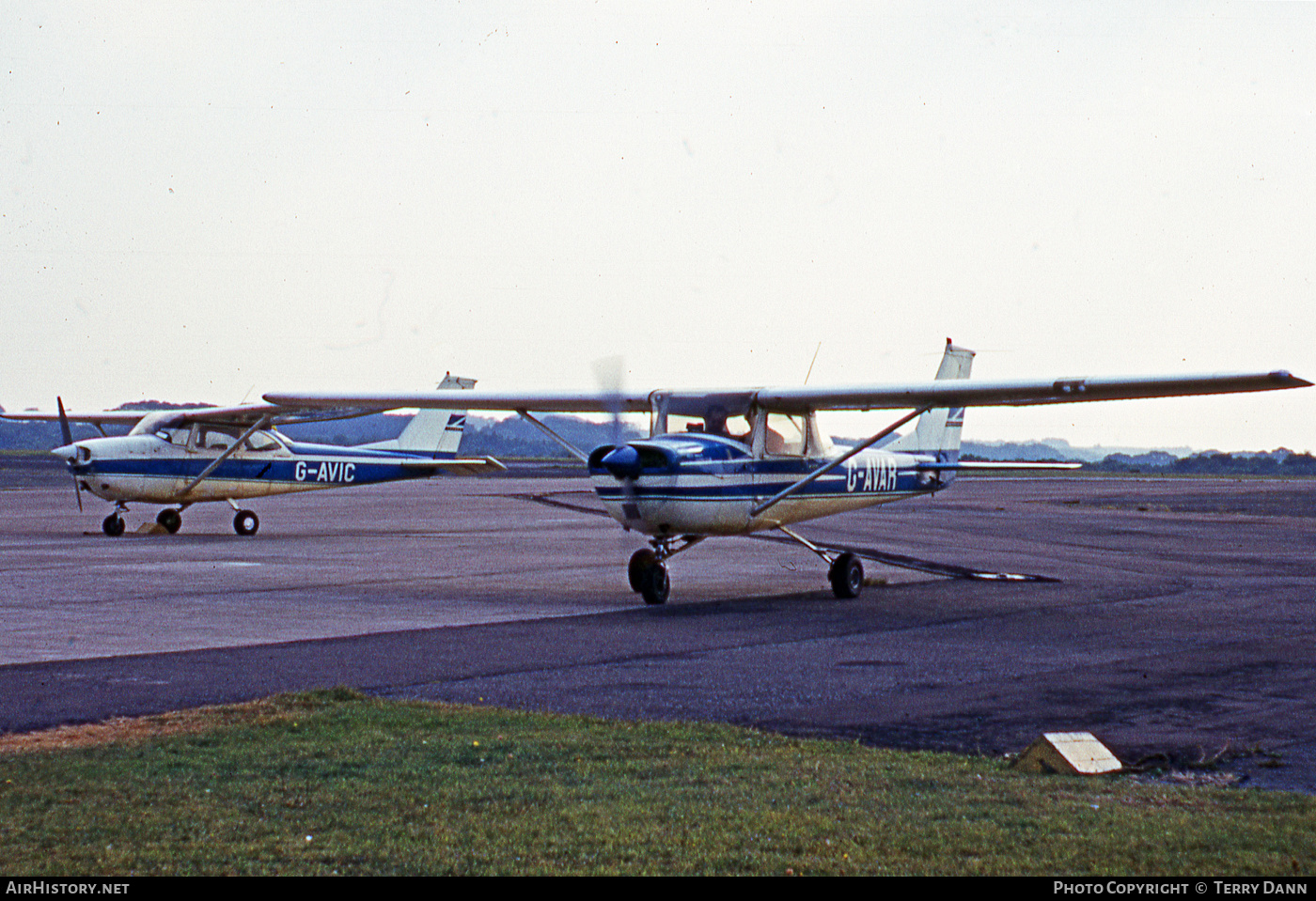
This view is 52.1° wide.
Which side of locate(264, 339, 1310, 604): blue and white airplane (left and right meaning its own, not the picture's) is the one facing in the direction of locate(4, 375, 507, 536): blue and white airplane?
right

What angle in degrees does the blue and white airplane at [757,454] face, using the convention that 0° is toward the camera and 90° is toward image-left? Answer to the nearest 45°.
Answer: approximately 45°

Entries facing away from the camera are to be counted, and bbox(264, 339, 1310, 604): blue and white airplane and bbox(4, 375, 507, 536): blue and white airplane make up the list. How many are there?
0

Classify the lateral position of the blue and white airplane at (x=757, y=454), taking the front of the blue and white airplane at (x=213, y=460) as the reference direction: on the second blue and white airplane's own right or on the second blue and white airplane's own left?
on the second blue and white airplane's own left

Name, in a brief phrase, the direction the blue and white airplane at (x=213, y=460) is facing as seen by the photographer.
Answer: facing the viewer and to the left of the viewer
